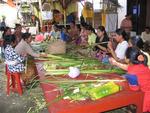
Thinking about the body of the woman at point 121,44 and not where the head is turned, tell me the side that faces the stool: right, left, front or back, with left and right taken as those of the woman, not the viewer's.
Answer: front

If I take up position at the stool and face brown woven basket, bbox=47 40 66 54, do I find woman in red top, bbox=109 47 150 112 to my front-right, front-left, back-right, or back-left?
front-right

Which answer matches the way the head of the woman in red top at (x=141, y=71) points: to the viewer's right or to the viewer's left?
to the viewer's left

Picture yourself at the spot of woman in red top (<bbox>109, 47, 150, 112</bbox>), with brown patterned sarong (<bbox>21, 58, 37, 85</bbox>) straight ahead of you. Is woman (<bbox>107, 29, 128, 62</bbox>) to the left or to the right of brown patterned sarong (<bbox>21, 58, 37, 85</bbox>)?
right

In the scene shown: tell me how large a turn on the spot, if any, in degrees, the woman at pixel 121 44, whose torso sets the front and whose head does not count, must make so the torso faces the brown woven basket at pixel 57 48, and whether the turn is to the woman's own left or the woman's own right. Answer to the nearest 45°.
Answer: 0° — they already face it

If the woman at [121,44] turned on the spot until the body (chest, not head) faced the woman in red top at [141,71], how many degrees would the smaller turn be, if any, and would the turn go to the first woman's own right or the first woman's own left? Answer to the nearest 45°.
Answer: approximately 90° to the first woman's own left

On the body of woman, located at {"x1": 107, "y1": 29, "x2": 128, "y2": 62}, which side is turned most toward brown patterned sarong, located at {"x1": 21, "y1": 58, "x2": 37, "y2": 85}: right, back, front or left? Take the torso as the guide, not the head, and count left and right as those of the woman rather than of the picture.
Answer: front

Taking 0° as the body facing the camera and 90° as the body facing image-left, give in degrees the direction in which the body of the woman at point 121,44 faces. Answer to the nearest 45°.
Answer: approximately 90°
